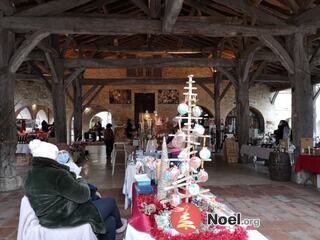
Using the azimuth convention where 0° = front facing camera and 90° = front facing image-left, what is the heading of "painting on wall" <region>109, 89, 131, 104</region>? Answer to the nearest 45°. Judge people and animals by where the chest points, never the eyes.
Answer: approximately 0°

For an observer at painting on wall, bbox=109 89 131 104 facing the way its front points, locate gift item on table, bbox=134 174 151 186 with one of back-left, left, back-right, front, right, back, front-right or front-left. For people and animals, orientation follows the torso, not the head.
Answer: front

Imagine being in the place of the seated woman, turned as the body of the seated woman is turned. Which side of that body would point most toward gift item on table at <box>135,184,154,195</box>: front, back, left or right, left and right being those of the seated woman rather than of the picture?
front

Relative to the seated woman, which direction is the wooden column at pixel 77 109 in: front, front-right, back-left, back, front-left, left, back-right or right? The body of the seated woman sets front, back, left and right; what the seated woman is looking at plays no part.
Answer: front-left

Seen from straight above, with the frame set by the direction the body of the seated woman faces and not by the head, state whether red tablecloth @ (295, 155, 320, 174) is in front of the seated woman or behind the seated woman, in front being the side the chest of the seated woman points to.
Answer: in front

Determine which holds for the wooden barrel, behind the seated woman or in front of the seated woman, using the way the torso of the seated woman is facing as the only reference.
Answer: in front

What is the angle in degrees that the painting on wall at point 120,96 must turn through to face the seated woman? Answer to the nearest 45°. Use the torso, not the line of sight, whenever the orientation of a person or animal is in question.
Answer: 0° — it already faces them

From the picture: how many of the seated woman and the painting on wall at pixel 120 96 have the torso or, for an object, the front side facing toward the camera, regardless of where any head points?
1

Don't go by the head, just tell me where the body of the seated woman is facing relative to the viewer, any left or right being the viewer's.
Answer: facing away from the viewer and to the right of the viewer

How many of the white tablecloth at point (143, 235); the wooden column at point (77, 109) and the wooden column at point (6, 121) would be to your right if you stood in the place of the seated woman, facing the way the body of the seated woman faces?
1

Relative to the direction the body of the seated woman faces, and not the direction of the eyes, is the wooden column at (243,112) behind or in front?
in front

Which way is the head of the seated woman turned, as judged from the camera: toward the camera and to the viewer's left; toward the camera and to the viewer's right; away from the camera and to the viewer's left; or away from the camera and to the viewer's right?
away from the camera and to the viewer's right

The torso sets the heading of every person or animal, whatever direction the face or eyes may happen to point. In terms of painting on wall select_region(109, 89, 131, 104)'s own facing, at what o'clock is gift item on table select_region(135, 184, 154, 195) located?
The gift item on table is roughly at 12 o'clock from the painting on wall.
